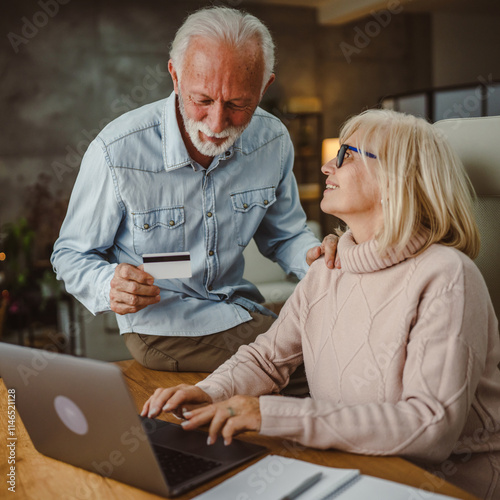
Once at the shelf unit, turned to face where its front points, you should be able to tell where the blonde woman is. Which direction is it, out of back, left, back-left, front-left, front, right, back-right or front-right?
front

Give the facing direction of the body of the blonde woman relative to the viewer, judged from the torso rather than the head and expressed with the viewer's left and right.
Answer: facing the viewer and to the left of the viewer

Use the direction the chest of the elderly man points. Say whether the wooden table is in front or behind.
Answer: in front

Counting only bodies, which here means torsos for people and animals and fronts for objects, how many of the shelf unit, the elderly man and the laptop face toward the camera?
2

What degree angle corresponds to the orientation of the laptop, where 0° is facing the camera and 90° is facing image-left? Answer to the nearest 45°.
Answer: approximately 225°

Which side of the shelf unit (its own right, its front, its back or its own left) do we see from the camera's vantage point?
front

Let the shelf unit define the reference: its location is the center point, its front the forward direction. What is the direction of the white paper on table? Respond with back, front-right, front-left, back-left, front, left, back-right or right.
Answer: front

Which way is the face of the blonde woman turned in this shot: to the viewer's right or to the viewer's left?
to the viewer's left

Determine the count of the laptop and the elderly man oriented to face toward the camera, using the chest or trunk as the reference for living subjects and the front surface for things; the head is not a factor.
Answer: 1

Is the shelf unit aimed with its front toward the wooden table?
yes

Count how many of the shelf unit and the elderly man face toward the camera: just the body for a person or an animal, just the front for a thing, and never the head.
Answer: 2

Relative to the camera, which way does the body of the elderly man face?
toward the camera
